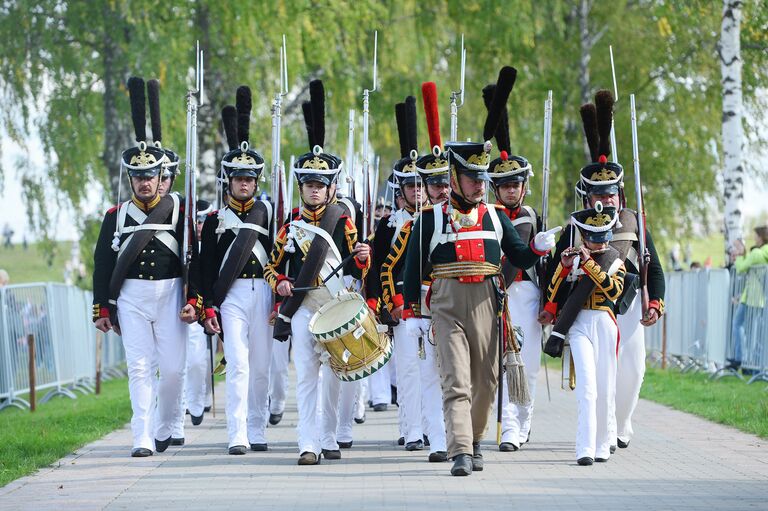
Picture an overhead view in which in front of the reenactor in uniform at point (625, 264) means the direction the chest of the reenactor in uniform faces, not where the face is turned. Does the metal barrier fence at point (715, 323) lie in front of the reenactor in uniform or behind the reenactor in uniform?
behind

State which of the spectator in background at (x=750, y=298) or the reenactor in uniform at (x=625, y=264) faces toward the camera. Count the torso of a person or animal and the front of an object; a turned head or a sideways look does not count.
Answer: the reenactor in uniform

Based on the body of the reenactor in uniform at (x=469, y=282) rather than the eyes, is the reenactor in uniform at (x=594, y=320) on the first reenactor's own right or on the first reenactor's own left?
on the first reenactor's own left

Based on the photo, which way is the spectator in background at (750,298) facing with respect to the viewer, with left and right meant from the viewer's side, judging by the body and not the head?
facing to the left of the viewer

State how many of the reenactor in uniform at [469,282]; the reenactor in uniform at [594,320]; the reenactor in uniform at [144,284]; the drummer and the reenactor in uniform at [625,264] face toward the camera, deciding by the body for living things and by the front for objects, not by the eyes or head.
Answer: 5

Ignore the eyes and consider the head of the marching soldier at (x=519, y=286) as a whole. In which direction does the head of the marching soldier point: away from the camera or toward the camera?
toward the camera

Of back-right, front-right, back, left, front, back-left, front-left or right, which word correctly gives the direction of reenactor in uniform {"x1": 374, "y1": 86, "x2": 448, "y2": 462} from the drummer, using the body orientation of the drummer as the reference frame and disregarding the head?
left

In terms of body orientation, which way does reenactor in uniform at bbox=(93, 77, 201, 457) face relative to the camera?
toward the camera

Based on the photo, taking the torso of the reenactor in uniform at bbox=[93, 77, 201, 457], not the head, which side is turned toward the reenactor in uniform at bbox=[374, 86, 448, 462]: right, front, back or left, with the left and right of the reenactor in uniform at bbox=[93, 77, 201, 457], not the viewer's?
left

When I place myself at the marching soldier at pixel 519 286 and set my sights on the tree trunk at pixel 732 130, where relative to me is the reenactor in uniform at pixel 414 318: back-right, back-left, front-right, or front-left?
back-left

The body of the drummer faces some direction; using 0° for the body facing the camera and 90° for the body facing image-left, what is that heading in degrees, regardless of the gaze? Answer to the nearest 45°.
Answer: approximately 0°

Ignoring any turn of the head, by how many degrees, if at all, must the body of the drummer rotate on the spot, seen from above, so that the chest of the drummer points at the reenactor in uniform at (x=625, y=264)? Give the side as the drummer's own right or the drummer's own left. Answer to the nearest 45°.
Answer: approximately 90° to the drummer's own left

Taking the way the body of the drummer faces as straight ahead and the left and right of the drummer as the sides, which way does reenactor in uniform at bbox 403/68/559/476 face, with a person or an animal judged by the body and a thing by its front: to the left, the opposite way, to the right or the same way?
the same way

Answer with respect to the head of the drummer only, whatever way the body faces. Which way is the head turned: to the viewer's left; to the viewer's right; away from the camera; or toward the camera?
toward the camera

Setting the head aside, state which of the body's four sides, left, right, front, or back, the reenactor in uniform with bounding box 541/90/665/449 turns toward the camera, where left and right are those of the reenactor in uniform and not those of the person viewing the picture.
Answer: front

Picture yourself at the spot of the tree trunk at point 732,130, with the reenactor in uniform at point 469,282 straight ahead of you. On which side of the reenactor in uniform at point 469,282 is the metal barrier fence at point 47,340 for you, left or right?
right
